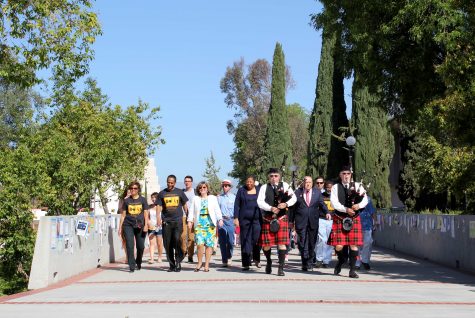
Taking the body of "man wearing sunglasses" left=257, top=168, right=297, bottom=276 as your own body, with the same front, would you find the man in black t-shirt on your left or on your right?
on your right

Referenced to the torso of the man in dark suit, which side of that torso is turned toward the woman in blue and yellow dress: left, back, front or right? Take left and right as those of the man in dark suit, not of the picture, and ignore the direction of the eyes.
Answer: right

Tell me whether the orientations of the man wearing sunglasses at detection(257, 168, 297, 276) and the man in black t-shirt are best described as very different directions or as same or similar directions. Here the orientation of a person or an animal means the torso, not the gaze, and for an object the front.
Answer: same or similar directions

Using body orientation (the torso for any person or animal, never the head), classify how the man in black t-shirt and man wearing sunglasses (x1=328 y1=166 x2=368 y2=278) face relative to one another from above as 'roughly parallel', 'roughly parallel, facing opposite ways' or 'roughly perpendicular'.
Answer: roughly parallel

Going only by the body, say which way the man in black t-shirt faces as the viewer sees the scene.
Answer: toward the camera

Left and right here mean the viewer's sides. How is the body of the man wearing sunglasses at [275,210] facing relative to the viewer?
facing the viewer

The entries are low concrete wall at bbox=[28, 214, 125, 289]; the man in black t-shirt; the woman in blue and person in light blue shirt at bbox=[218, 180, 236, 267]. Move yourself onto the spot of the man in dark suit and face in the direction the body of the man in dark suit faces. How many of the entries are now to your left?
0

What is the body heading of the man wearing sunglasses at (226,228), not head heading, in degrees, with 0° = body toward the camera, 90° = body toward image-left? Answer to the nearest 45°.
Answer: approximately 0°

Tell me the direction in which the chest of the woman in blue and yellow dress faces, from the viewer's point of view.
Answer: toward the camera

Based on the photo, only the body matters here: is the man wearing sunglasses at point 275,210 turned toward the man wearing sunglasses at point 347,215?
no

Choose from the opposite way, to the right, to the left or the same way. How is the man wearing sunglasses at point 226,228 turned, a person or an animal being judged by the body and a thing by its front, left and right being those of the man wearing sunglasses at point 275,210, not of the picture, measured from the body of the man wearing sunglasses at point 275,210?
the same way
